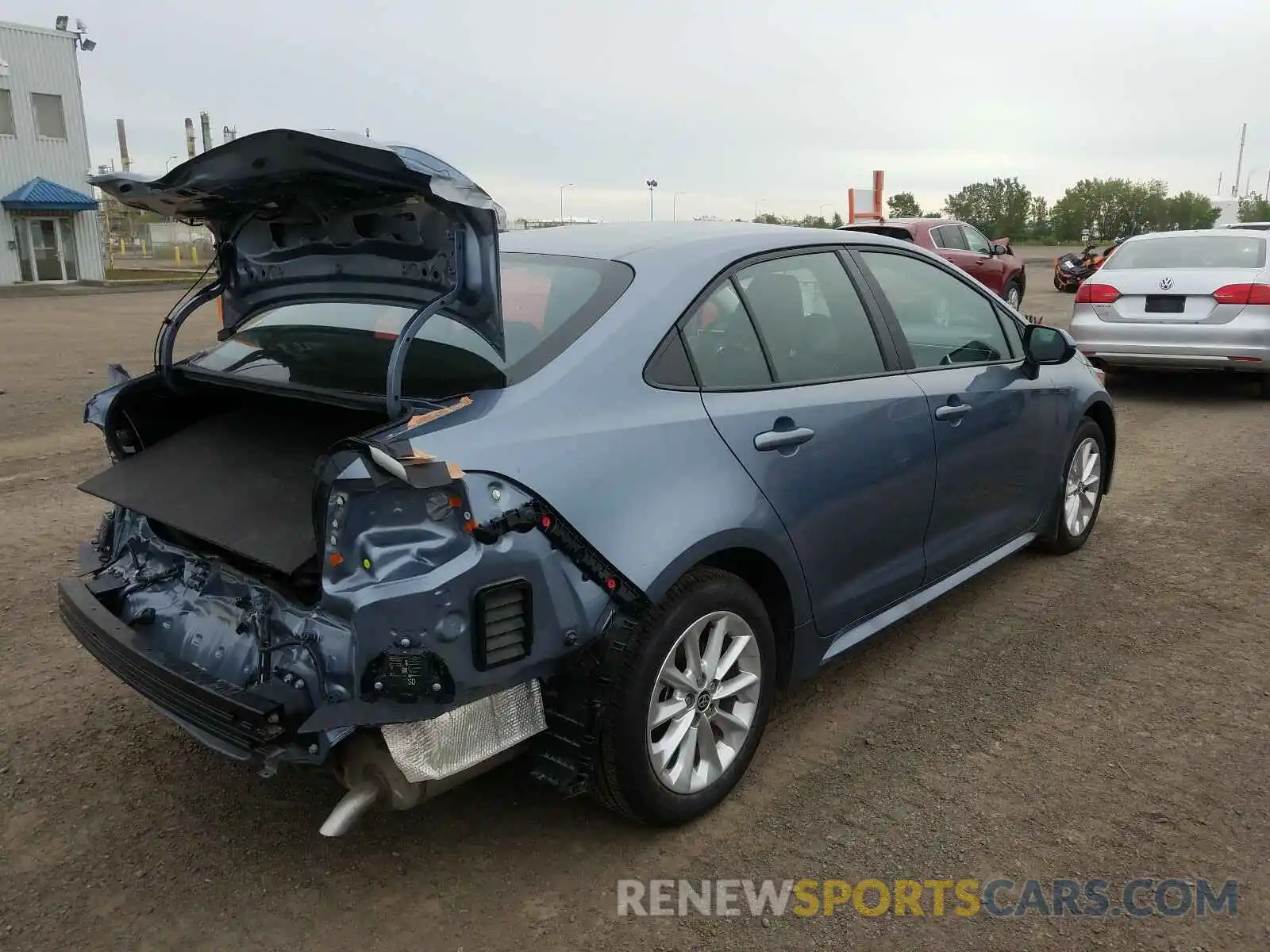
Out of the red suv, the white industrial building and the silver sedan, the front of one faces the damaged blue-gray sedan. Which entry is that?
the white industrial building

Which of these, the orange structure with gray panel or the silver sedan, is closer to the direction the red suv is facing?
the orange structure with gray panel

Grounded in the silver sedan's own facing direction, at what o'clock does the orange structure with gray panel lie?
The orange structure with gray panel is roughly at 11 o'clock from the silver sedan.

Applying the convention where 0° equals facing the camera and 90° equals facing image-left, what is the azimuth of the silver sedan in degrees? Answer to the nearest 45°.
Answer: approximately 180°

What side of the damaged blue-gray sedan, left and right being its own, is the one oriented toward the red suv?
front

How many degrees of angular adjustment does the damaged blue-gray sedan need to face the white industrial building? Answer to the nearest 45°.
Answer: approximately 90° to its left

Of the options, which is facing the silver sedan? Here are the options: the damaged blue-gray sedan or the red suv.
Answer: the damaged blue-gray sedan

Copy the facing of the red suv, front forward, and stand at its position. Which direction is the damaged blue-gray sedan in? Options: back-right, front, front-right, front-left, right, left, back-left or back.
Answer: back-right

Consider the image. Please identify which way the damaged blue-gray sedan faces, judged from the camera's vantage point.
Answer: facing away from the viewer and to the right of the viewer

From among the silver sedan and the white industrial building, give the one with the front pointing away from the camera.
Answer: the silver sedan

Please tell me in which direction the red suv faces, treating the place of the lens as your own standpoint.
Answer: facing away from the viewer and to the right of the viewer

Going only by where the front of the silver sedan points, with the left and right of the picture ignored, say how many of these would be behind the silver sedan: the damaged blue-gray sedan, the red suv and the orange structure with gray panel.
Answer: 1
